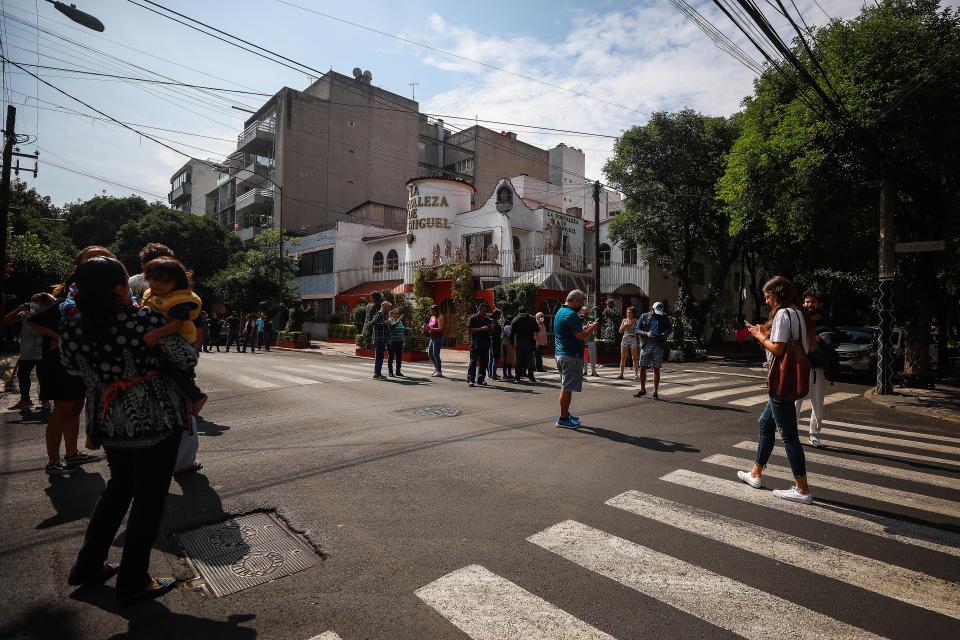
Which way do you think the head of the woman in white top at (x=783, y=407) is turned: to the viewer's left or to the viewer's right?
to the viewer's left

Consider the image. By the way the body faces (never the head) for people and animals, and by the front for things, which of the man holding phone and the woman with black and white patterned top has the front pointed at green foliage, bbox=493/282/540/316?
the woman with black and white patterned top

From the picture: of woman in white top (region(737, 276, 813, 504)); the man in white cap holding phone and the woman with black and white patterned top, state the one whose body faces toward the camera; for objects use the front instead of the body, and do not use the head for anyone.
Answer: the man in white cap holding phone

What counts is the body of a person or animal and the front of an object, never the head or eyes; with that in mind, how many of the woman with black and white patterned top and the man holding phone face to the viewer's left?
0

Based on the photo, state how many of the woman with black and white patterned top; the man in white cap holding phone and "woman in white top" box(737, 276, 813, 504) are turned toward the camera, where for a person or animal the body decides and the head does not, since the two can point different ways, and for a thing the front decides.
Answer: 1

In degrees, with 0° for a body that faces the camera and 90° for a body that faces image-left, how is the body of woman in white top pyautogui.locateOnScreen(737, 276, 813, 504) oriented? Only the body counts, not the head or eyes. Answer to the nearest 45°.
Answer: approximately 90°

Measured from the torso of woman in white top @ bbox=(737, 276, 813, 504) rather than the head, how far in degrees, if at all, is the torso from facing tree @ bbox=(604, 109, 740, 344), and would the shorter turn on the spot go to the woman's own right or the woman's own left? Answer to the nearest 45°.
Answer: approximately 90° to the woman's own right

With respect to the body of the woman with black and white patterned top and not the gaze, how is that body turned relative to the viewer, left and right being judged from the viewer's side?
facing away from the viewer and to the right of the viewer

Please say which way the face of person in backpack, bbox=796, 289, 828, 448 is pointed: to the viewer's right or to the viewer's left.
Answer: to the viewer's left
